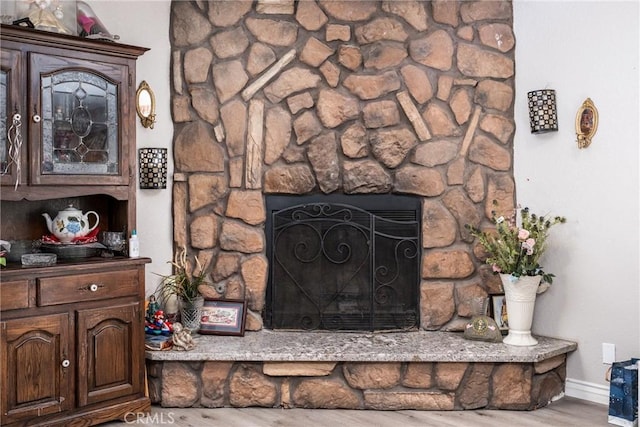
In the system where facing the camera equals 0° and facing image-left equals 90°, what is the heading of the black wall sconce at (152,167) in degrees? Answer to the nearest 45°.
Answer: approximately 0°

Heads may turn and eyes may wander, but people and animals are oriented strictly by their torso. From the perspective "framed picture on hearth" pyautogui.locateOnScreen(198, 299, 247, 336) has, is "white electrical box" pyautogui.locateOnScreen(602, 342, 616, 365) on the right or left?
on its left

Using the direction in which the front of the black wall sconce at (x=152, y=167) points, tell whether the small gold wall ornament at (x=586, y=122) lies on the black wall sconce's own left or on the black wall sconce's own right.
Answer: on the black wall sconce's own left

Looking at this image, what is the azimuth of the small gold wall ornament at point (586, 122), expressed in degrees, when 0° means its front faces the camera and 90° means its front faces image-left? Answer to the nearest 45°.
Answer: approximately 45°

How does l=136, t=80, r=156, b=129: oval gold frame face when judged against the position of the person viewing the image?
facing the viewer and to the right of the viewer

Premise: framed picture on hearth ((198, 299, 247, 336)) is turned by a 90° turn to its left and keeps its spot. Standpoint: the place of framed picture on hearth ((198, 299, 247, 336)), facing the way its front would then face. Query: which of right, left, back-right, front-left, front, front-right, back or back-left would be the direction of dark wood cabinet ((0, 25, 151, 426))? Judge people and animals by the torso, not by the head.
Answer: back-right

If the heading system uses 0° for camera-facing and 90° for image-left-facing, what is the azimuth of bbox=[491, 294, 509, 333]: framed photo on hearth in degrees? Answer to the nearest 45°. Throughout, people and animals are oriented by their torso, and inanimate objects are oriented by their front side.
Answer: approximately 45°

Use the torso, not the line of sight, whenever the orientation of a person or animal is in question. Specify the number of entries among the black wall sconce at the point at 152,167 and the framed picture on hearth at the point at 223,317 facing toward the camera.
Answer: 2
